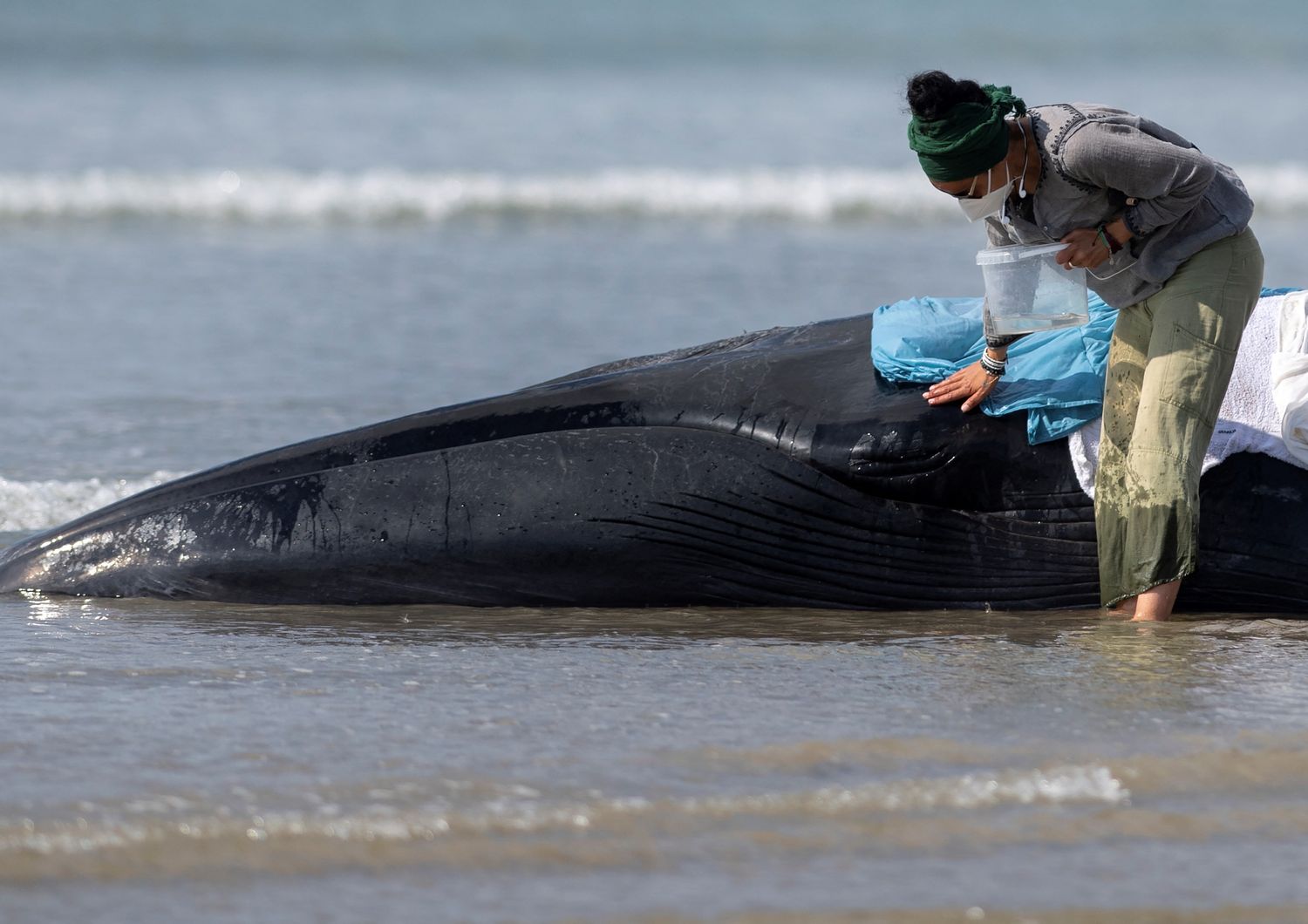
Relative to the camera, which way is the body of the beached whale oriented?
to the viewer's left
